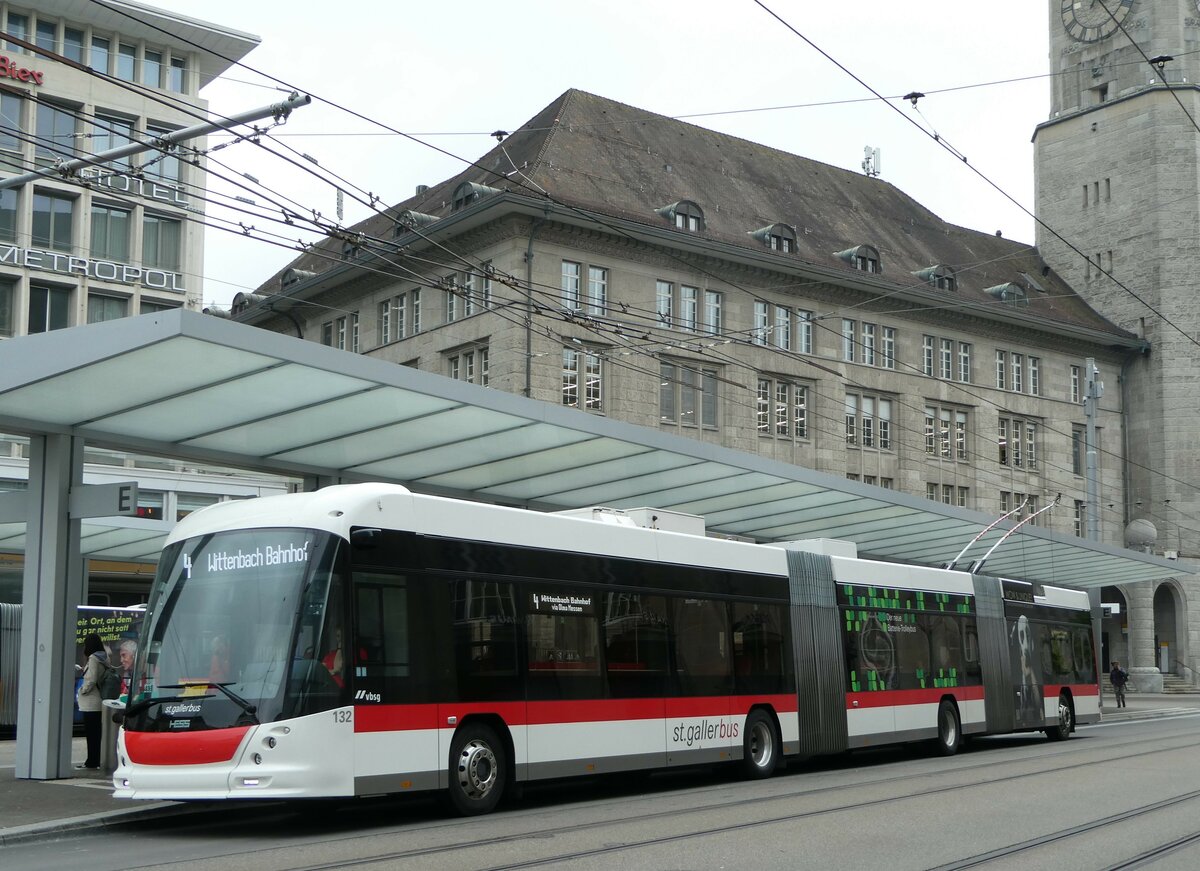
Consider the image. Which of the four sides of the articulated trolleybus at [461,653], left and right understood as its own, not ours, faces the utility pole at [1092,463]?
back

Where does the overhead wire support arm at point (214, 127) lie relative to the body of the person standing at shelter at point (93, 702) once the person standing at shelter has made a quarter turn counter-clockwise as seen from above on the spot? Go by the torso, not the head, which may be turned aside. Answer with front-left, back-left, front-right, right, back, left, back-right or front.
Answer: front

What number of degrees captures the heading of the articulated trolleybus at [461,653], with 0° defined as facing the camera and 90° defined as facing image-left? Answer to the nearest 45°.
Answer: approximately 45°

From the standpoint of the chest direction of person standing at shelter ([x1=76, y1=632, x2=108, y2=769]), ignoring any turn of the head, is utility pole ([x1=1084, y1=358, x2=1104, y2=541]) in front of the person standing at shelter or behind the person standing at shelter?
behind

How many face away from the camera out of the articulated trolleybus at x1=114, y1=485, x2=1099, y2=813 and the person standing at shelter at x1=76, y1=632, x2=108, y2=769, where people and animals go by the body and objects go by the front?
0
